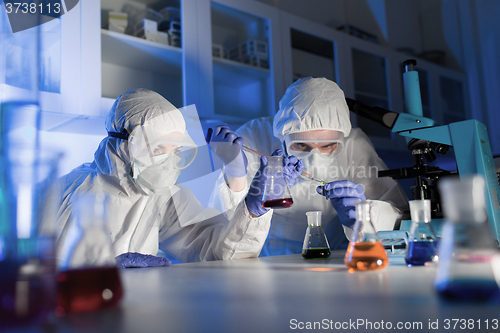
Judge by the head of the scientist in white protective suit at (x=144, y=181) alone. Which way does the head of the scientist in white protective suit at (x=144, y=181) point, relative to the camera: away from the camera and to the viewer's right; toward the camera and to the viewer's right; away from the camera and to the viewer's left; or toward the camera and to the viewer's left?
toward the camera and to the viewer's right

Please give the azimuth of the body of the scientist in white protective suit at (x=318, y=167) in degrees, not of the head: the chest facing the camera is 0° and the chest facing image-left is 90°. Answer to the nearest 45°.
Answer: approximately 0°

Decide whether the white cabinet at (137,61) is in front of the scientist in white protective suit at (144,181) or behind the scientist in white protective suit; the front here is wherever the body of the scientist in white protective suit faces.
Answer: behind

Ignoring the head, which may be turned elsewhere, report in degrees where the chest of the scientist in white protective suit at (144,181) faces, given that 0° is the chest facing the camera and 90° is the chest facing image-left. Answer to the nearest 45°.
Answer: approximately 315°

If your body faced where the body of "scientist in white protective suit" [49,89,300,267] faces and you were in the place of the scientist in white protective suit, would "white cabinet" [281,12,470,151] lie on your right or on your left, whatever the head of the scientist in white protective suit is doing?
on your left

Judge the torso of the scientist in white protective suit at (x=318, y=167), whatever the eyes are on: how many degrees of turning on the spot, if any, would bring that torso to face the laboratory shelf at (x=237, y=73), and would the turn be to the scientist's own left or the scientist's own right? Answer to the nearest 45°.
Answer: approximately 135° to the scientist's own right

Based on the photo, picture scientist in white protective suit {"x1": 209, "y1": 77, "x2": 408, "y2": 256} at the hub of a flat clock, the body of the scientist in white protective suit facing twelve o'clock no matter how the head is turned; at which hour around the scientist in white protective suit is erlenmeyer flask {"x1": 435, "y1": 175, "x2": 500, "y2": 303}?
The erlenmeyer flask is roughly at 12 o'clock from the scientist in white protective suit.

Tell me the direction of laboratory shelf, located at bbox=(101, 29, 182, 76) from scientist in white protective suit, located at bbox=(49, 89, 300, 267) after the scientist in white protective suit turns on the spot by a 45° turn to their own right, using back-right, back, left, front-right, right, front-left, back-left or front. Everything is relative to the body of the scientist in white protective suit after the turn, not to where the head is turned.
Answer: back

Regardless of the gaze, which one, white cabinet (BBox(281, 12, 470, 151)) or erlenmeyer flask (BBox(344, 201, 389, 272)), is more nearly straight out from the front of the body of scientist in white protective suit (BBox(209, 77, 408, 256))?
the erlenmeyer flask

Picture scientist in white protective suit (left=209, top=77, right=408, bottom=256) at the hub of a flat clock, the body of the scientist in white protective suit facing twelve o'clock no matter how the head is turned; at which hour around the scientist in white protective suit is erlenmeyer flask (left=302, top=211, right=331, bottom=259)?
The erlenmeyer flask is roughly at 12 o'clock from the scientist in white protective suit.

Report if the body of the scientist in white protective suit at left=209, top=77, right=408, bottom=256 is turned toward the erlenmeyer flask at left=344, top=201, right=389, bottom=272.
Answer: yes

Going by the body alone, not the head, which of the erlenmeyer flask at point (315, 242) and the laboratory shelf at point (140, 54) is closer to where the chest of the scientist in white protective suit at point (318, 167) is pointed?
the erlenmeyer flask
